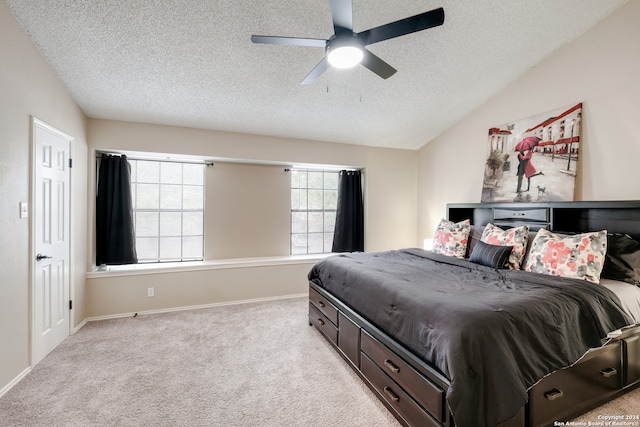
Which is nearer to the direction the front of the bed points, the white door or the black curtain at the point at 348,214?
the white door

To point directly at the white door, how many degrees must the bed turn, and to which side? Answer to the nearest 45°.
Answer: approximately 45° to its right

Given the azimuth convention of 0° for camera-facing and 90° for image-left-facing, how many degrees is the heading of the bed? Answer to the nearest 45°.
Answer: approximately 45°

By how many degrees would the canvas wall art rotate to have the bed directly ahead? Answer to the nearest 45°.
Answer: approximately 45° to its left

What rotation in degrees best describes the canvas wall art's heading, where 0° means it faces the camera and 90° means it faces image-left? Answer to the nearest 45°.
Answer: approximately 45°
